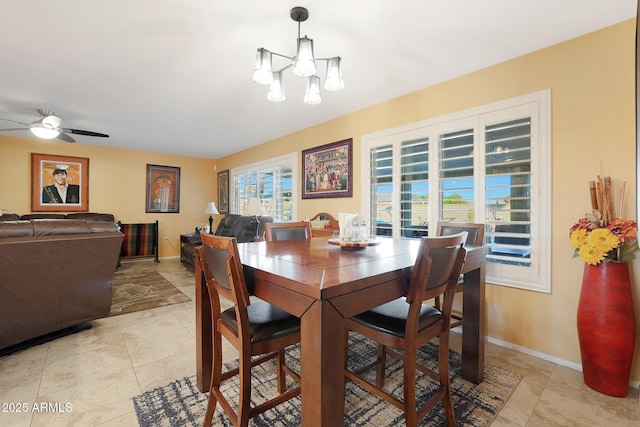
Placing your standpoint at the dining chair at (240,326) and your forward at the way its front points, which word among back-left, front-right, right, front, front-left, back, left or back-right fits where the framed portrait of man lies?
left

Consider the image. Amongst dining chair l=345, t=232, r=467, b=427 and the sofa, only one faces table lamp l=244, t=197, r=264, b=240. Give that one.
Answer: the dining chair

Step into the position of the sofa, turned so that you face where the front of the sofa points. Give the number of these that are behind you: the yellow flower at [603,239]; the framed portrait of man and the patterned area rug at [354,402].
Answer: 2

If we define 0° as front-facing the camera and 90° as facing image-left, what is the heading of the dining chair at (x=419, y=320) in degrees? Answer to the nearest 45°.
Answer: approximately 135°

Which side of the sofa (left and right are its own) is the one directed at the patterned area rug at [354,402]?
back

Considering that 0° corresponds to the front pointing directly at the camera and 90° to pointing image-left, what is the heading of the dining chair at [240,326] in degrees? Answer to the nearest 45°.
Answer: approximately 225°

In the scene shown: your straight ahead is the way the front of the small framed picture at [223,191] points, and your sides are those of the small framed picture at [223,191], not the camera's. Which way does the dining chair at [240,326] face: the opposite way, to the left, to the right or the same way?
the opposite way

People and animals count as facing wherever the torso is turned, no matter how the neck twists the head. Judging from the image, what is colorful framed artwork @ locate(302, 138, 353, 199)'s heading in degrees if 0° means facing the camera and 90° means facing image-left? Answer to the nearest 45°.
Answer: approximately 45°
